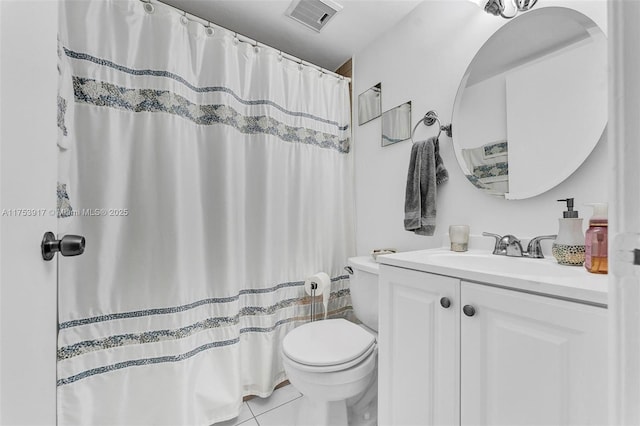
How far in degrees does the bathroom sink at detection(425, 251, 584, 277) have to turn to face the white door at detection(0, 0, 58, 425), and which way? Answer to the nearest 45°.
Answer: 0° — it already faces it

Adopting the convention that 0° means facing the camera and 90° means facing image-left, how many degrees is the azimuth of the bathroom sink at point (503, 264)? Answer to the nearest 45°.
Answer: approximately 45°

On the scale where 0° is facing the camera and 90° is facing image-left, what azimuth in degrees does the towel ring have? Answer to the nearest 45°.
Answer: approximately 45°

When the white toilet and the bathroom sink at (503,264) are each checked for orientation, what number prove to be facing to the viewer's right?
0
